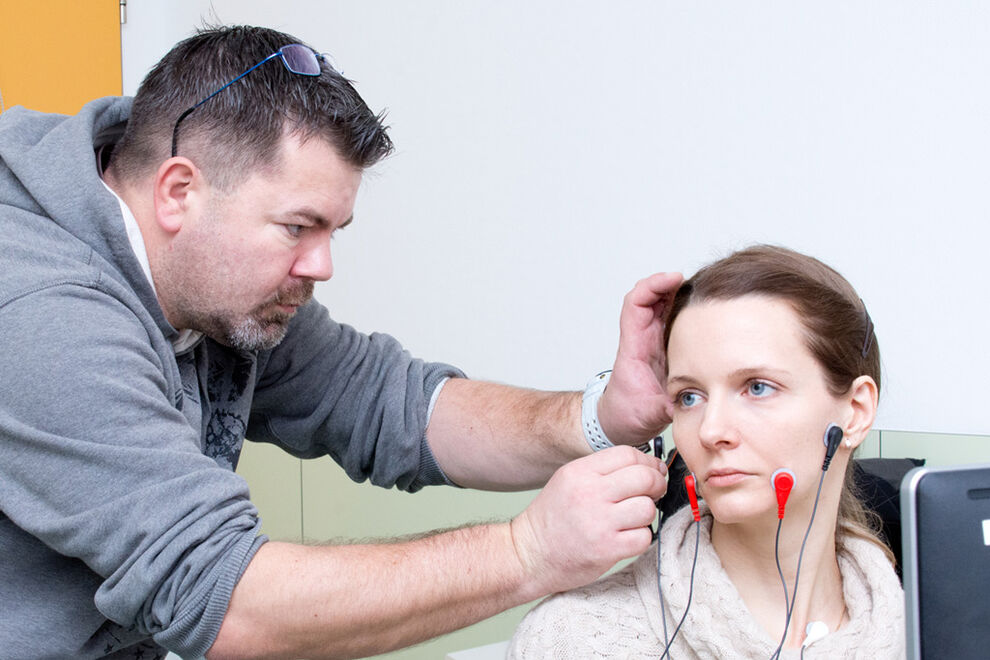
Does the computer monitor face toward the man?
no

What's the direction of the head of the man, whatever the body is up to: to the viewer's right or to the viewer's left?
to the viewer's right

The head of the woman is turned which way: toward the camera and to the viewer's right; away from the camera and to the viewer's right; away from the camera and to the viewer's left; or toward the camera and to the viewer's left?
toward the camera and to the viewer's left
